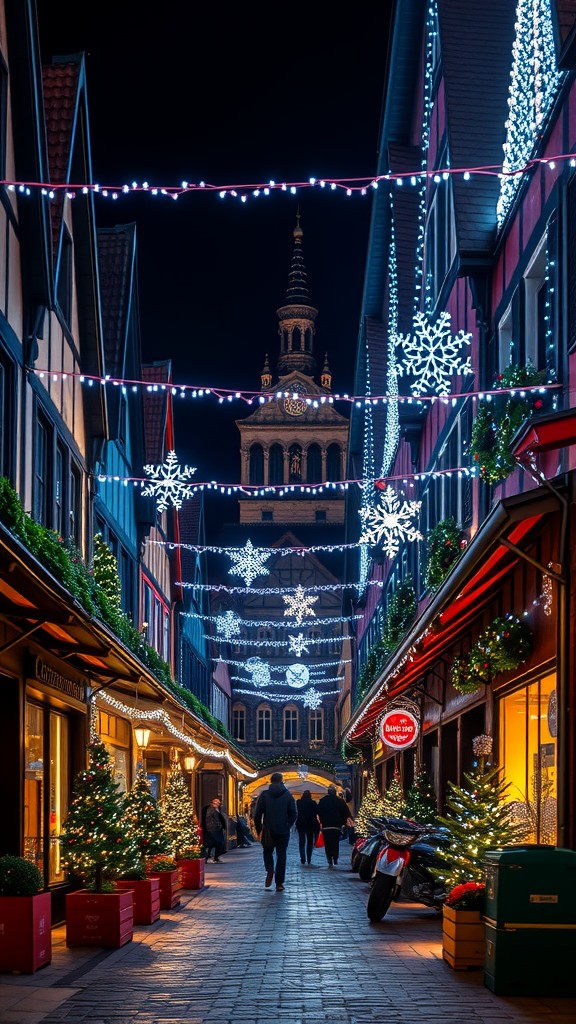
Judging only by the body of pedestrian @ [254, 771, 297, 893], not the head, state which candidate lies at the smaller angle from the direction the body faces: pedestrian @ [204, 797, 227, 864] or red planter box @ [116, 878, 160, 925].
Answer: the pedestrian

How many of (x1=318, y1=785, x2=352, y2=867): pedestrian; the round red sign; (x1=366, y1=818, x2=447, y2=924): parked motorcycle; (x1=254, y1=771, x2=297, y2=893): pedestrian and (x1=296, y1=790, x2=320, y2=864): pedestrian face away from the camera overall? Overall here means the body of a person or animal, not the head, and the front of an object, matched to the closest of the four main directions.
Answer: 3

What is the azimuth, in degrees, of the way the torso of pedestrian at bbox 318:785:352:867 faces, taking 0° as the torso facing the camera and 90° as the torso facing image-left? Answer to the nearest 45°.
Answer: approximately 180°

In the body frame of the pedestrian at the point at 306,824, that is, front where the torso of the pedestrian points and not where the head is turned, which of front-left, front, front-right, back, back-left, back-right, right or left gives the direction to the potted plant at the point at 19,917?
back

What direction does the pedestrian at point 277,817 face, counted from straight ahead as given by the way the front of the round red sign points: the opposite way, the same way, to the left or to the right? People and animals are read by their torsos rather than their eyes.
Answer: the opposite way

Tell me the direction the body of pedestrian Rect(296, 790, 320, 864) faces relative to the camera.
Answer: away from the camera

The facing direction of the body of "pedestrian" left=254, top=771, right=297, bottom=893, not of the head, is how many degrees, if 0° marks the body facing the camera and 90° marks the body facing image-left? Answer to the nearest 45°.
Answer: approximately 180°
